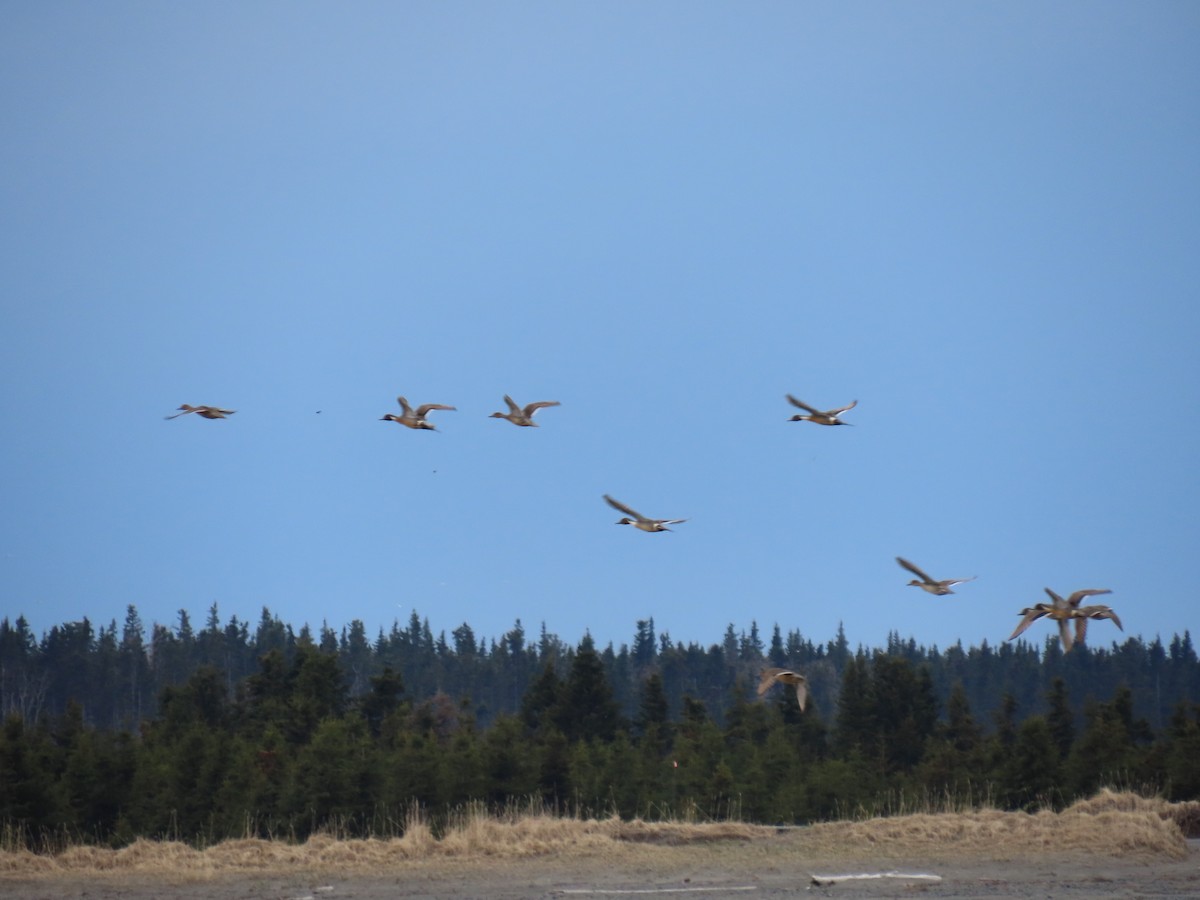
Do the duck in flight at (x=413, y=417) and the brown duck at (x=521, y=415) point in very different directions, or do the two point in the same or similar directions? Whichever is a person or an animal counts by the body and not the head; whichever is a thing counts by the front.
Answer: same or similar directions

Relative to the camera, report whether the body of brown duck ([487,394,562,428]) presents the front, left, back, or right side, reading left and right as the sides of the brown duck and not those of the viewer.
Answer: left

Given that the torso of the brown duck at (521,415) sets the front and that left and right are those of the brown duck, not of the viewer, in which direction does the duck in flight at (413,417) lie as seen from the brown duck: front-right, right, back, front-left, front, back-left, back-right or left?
front

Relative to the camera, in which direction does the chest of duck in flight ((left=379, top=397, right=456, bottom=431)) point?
to the viewer's left

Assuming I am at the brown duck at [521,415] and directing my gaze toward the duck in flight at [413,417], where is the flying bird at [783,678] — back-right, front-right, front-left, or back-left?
back-left

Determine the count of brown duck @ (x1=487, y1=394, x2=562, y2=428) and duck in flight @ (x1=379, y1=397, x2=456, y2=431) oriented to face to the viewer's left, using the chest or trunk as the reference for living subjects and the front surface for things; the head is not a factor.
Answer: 2

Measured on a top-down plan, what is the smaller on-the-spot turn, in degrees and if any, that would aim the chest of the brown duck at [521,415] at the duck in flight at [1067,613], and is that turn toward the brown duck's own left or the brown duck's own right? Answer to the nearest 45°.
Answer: approximately 135° to the brown duck's own left

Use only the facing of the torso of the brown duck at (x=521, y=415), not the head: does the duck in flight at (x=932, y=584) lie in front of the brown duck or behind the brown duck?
behind

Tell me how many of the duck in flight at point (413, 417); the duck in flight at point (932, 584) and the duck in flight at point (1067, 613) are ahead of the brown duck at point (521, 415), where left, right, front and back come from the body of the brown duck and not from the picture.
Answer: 1

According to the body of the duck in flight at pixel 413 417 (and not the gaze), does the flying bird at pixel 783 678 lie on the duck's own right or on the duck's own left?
on the duck's own left
